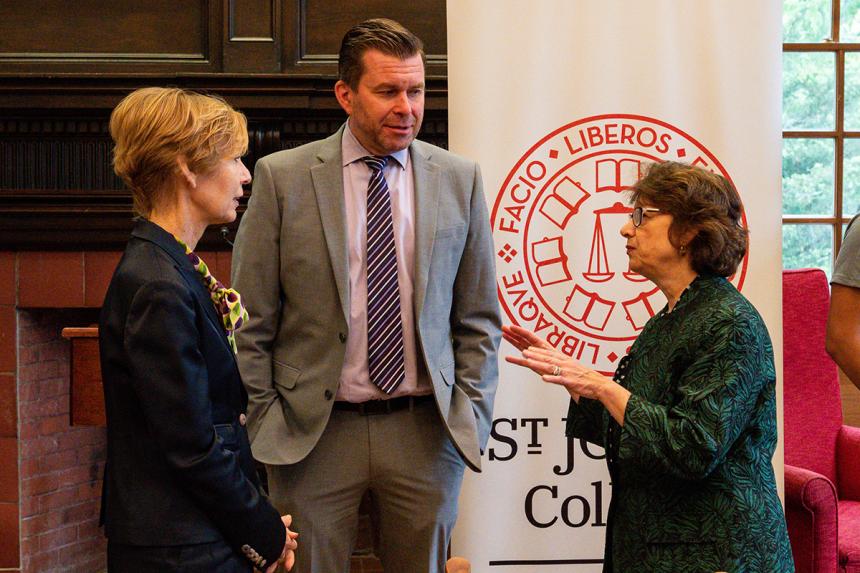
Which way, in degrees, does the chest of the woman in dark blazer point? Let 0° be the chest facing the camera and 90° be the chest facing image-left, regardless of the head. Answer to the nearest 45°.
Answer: approximately 270°

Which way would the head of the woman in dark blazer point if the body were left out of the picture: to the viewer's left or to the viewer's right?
to the viewer's right

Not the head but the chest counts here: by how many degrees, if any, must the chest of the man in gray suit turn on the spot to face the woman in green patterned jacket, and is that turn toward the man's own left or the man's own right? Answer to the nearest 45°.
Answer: approximately 45° to the man's own left

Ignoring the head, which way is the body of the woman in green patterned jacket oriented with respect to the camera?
to the viewer's left

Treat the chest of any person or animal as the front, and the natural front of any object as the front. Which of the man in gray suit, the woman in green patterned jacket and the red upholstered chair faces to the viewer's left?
the woman in green patterned jacket

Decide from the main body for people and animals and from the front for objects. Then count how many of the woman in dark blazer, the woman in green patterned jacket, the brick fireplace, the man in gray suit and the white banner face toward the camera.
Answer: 3

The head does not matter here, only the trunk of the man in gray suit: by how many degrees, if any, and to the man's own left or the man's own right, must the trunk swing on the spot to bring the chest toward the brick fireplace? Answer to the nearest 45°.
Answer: approximately 135° to the man's own right

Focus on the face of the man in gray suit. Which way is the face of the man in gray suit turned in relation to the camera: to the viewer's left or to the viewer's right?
to the viewer's right
